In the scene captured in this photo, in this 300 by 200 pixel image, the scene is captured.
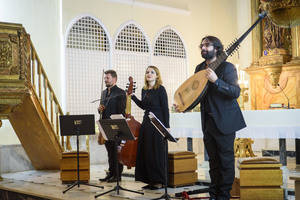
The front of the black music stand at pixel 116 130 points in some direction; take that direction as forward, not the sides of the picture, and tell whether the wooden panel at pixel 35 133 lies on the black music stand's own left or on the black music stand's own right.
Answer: on the black music stand's own left

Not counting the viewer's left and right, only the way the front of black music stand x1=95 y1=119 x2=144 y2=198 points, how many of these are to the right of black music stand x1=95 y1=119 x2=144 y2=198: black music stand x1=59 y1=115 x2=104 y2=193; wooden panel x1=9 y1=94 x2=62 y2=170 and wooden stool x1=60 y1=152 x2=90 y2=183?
0

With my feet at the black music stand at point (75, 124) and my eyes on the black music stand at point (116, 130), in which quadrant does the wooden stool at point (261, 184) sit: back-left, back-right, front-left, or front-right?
front-left

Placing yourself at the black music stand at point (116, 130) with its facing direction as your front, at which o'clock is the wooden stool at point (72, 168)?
The wooden stool is roughly at 10 o'clock from the black music stand.

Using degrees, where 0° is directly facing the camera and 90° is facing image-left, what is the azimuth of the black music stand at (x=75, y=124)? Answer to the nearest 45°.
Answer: approximately 180°

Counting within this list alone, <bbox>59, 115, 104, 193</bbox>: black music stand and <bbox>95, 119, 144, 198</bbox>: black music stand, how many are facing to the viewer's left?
0

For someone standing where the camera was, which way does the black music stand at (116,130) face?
facing away from the viewer and to the right of the viewer

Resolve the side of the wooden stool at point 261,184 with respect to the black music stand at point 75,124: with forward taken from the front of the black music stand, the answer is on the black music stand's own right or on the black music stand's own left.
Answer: on the black music stand's own right

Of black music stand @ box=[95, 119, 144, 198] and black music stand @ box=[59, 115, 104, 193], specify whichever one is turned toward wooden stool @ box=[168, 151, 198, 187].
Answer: black music stand @ box=[95, 119, 144, 198]

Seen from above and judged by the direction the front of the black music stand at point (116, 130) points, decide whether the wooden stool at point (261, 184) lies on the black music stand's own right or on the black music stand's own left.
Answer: on the black music stand's own right

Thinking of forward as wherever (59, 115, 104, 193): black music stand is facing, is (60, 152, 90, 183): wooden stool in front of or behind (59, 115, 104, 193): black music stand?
in front

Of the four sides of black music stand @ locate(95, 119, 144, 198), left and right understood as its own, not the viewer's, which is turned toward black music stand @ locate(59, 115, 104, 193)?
left

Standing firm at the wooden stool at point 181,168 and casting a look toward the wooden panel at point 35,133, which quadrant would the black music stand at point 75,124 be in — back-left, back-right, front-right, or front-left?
front-left

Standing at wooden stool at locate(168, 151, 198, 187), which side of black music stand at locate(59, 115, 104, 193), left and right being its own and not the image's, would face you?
right
